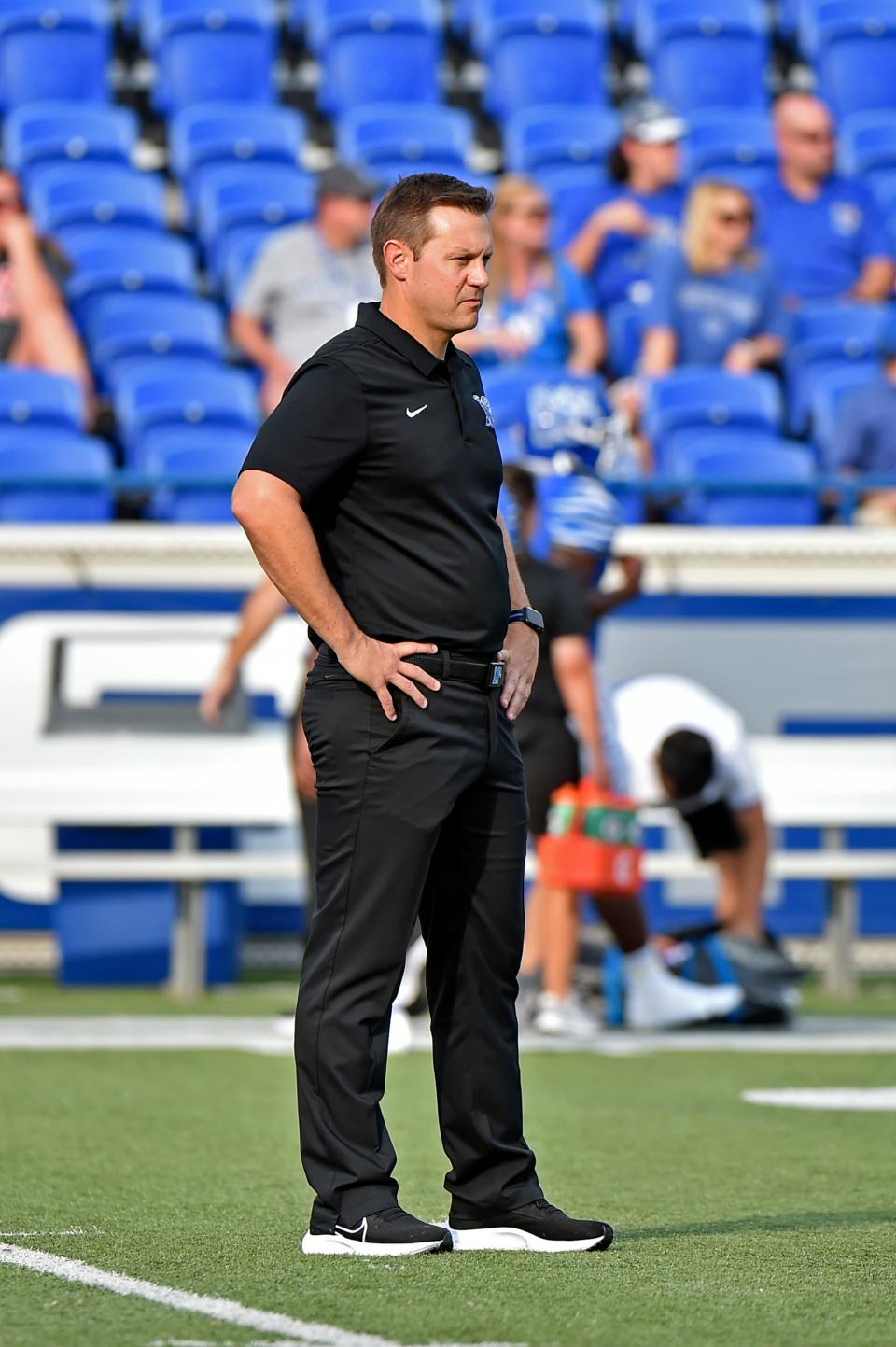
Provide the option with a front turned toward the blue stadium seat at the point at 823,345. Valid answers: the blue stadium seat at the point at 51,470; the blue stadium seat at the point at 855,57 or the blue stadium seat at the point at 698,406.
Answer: the blue stadium seat at the point at 855,57

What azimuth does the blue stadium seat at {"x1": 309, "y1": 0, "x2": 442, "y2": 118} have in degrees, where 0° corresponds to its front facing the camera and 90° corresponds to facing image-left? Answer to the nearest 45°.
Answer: approximately 0°

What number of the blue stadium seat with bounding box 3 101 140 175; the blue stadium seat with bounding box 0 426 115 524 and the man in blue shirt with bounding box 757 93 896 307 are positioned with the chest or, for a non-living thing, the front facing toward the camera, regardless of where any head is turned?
3

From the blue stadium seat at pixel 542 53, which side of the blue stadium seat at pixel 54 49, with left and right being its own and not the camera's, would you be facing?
left

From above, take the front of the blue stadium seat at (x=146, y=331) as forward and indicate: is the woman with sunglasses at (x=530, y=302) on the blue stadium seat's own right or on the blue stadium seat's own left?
on the blue stadium seat's own left

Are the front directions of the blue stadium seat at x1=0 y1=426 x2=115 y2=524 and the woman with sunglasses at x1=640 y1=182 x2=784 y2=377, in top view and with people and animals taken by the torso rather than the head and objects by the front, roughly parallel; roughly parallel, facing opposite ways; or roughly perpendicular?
roughly parallel

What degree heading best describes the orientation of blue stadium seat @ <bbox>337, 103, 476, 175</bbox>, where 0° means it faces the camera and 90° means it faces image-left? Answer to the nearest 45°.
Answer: approximately 0°

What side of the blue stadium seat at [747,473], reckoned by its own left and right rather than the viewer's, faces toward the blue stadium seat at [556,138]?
back

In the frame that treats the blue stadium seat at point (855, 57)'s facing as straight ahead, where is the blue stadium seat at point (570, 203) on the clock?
the blue stadium seat at point (570, 203) is roughly at 1 o'clock from the blue stadium seat at point (855, 57).

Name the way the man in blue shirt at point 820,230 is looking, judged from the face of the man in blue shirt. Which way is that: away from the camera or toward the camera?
toward the camera

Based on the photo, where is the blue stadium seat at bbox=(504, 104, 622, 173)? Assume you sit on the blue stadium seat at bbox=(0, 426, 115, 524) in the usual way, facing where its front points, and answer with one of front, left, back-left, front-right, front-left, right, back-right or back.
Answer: back-left

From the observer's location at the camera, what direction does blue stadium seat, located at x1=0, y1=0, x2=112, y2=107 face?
facing the viewer

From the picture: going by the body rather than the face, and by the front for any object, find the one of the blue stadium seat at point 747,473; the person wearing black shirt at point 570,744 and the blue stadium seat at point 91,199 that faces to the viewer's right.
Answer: the person wearing black shirt

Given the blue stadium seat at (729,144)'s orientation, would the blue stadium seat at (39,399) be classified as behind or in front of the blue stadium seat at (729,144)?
in front

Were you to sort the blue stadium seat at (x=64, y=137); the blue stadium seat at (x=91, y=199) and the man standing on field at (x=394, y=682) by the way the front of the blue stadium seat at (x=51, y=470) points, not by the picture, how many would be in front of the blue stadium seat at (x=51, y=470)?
1

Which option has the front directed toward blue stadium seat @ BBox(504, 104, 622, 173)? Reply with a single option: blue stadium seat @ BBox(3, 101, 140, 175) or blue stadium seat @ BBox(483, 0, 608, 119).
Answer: blue stadium seat @ BBox(483, 0, 608, 119)

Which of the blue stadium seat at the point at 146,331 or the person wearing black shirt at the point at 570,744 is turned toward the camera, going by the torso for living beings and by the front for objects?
the blue stadium seat

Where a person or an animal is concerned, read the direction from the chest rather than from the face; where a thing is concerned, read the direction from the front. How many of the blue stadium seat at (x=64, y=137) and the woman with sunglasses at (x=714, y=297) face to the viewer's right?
0
